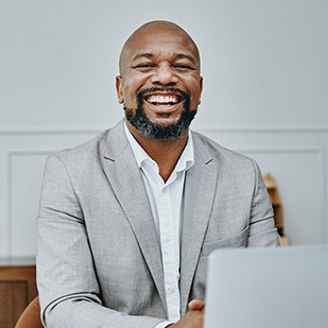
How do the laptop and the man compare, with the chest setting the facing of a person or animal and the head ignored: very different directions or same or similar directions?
very different directions

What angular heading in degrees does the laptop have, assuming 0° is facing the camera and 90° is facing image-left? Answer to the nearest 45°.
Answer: approximately 180°

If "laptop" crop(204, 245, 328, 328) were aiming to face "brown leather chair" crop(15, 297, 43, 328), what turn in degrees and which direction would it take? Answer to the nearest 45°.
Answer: approximately 45° to its left

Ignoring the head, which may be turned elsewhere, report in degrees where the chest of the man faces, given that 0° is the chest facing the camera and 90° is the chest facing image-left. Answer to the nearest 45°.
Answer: approximately 0°

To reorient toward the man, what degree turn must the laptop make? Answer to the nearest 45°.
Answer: approximately 45° to its left

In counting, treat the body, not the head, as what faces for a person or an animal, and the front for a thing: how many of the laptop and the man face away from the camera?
1
